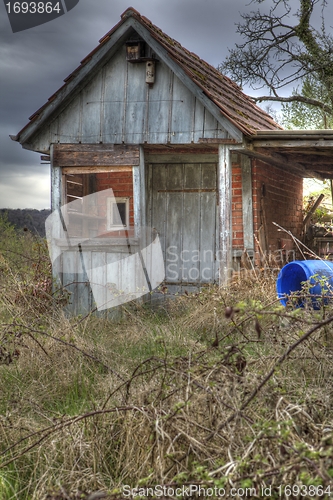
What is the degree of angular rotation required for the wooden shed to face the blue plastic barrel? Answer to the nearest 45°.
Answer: approximately 45° to its left

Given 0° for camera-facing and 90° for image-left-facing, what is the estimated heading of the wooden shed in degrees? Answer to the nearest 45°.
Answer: approximately 0°
